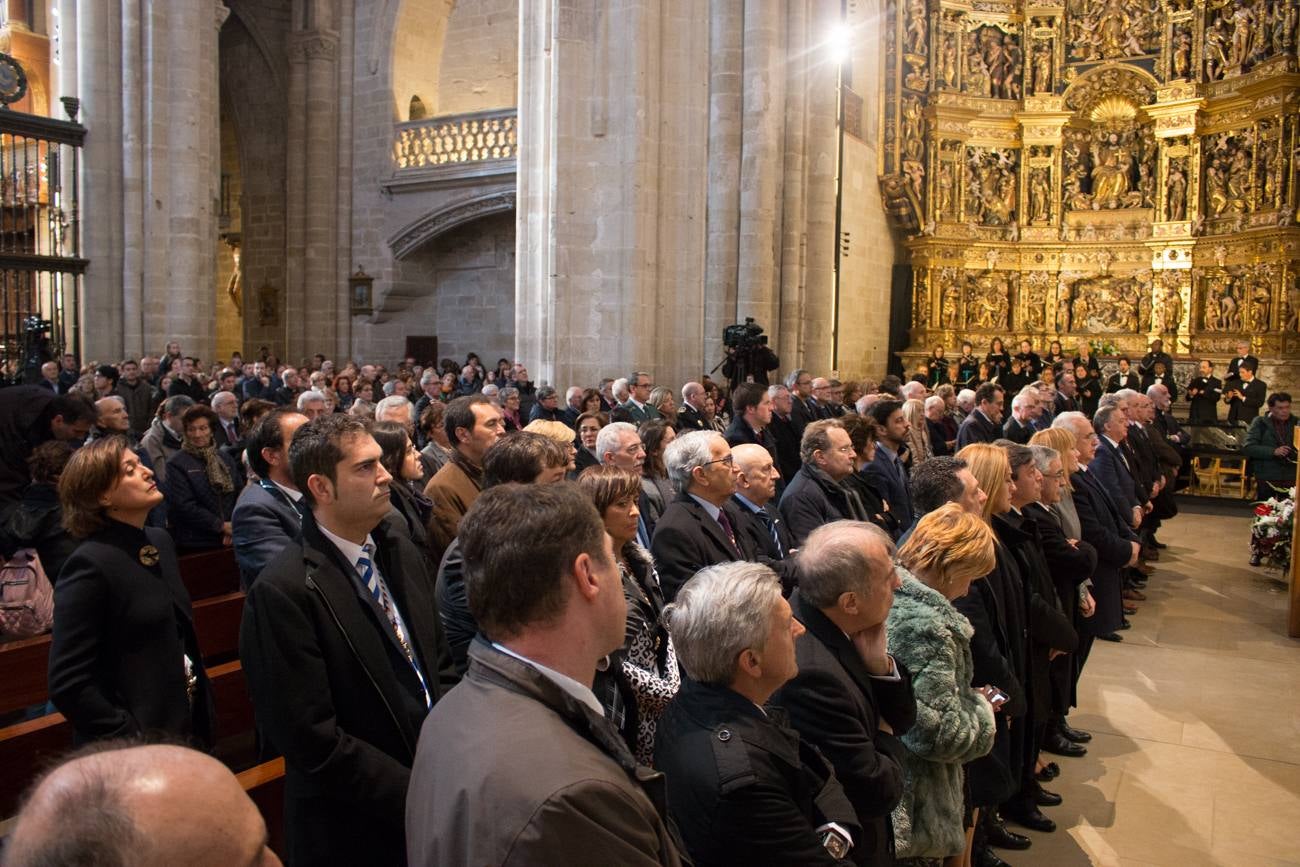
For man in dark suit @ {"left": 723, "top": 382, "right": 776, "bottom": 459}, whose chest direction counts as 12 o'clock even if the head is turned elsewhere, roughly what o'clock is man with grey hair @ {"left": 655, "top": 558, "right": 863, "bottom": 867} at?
The man with grey hair is roughly at 3 o'clock from the man in dark suit.

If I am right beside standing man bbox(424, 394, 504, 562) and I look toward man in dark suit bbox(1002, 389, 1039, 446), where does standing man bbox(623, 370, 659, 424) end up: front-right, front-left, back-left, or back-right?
front-left

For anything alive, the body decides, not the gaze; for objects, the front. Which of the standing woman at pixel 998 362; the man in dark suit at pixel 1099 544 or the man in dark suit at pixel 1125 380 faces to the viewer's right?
the man in dark suit at pixel 1099 544

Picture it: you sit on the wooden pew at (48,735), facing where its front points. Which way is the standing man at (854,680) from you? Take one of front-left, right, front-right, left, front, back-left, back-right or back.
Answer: front

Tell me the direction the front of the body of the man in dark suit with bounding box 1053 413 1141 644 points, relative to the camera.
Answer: to the viewer's right

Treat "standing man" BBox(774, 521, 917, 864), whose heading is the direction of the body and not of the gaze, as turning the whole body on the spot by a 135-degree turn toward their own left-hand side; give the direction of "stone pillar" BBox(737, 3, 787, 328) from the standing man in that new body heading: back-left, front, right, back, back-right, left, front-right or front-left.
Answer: front-right

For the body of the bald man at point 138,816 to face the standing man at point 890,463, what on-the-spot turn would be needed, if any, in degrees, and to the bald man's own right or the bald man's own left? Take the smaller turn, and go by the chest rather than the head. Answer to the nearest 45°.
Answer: approximately 45° to the bald man's own left

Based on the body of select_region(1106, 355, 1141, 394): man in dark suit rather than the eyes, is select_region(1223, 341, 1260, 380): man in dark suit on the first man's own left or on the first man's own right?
on the first man's own left

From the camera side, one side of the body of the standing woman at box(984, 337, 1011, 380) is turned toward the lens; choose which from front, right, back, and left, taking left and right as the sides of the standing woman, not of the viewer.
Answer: front

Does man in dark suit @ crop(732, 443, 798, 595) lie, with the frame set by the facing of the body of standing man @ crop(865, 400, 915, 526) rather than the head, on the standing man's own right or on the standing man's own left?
on the standing man's own right

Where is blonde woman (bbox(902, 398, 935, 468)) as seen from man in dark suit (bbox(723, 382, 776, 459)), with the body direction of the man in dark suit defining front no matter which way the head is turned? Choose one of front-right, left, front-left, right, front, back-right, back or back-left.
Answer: front-left

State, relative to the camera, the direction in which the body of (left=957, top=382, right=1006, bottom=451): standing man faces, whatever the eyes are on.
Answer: to the viewer's right

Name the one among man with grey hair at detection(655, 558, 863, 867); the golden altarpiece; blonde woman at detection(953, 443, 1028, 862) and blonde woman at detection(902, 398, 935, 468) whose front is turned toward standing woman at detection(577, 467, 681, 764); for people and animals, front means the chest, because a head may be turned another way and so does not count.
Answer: the golden altarpiece

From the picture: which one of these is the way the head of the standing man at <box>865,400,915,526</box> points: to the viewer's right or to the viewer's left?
to the viewer's right

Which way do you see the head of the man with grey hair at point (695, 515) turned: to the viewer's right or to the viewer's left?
to the viewer's right

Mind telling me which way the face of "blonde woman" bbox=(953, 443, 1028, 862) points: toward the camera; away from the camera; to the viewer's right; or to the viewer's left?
to the viewer's right

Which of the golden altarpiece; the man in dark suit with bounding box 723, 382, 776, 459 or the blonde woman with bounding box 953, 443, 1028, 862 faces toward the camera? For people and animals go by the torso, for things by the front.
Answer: the golden altarpiece

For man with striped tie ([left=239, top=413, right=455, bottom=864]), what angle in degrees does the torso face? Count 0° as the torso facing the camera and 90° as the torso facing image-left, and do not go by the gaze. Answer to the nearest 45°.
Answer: approximately 315°

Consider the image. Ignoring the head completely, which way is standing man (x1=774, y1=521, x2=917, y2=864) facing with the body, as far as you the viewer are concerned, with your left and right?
facing to the right of the viewer

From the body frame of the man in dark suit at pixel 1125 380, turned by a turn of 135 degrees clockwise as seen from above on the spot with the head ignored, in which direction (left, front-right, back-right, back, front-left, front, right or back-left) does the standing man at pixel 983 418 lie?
back-left
